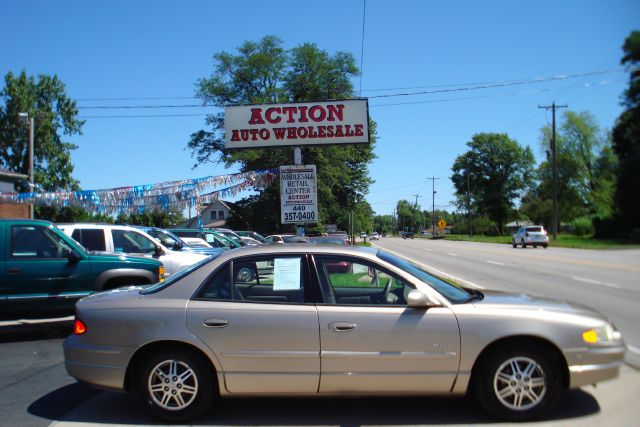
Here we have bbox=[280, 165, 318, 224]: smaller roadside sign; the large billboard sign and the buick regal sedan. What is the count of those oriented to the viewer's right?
1

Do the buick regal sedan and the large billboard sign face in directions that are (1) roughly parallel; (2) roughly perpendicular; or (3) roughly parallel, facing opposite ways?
roughly perpendicular

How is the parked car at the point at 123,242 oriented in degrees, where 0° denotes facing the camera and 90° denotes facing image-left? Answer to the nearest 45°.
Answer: approximately 270°

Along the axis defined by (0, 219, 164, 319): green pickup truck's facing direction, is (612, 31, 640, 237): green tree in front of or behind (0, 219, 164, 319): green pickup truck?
in front

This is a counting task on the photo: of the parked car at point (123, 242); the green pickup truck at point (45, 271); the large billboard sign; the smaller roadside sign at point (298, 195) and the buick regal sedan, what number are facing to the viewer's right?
3

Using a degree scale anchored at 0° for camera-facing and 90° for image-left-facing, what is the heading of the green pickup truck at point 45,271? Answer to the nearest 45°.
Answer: approximately 270°

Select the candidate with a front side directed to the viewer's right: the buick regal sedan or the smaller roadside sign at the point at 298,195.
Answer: the buick regal sedan

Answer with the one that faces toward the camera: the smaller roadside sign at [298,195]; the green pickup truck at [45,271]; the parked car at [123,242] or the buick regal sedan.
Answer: the smaller roadside sign

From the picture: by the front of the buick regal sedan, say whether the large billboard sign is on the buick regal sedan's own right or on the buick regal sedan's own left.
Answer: on the buick regal sedan's own left

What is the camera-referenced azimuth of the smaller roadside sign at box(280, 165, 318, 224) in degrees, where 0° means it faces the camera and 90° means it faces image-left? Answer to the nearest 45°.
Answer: approximately 0°

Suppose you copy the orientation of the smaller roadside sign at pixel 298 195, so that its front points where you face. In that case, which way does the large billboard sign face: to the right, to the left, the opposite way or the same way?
the same way

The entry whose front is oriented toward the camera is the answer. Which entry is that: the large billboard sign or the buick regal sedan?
the large billboard sign

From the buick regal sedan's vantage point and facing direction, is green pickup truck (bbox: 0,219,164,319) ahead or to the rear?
to the rear
